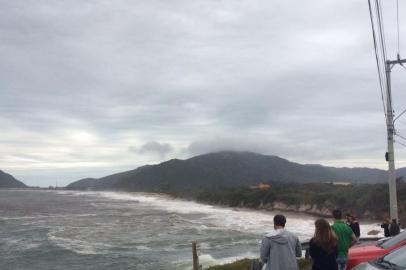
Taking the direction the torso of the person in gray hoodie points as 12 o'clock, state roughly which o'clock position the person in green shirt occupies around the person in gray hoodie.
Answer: The person in green shirt is roughly at 1 o'clock from the person in gray hoodie.

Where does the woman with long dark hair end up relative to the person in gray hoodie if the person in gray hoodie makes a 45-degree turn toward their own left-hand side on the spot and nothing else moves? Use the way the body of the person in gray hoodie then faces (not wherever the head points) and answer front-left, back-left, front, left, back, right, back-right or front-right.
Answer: right

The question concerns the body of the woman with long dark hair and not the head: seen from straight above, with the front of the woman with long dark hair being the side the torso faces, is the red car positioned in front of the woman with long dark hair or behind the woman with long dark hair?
in front

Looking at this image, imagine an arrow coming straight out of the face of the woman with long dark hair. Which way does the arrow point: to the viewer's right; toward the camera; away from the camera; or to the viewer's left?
away from the camera

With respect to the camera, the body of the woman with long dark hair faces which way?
away from the camera

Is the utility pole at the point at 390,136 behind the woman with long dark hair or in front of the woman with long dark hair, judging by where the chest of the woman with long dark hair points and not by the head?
in front

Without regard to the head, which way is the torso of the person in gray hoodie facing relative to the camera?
away from the camera
